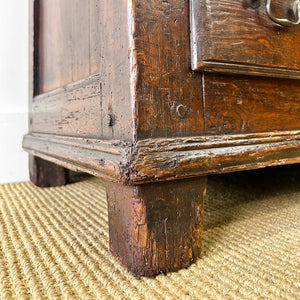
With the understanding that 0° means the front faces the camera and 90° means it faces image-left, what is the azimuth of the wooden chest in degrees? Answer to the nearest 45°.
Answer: approximately 315°
